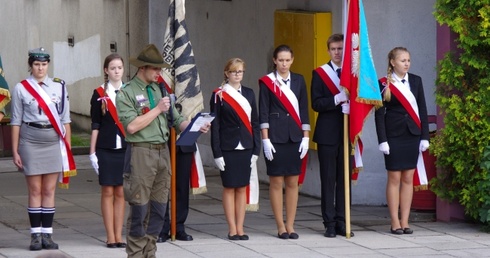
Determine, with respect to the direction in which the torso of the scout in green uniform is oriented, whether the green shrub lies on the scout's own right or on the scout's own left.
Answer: on the scout's own left

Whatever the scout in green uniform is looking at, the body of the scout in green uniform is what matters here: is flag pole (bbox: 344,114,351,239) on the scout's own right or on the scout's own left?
on the scout's own left

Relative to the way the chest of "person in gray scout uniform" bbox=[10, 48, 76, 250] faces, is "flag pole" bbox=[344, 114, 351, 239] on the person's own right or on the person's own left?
on the person's own left

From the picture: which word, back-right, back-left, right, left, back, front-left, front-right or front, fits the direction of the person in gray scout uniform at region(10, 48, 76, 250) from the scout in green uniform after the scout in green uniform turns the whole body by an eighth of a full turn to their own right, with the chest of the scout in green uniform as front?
back-right

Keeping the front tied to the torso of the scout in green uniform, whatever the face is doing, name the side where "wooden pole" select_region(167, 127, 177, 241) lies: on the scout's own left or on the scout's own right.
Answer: on the scout's own left

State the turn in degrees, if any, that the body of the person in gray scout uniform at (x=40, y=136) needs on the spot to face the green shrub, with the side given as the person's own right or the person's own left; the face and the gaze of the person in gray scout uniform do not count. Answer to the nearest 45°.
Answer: approximately 90° to the person's own left

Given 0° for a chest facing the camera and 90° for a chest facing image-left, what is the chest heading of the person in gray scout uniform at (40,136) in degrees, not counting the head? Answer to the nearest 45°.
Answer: approximately 0°

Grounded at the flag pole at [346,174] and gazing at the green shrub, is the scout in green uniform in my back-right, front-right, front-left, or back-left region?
back-right

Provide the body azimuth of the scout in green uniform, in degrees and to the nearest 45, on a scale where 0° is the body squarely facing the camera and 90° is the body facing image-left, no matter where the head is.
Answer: approximately 315°

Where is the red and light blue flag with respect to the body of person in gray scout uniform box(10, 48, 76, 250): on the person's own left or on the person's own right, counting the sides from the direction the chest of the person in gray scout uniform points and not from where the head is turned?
on the person's own left
